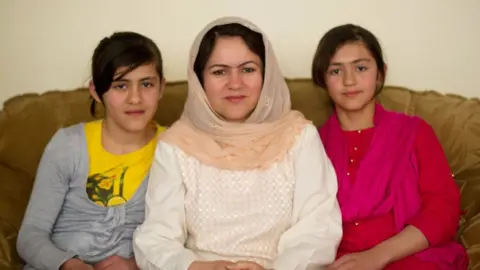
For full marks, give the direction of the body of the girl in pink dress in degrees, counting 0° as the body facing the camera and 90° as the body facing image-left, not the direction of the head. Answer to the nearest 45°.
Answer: approximately 45°

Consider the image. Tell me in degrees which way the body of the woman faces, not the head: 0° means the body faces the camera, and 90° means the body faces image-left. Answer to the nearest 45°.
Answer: approximately 0°
